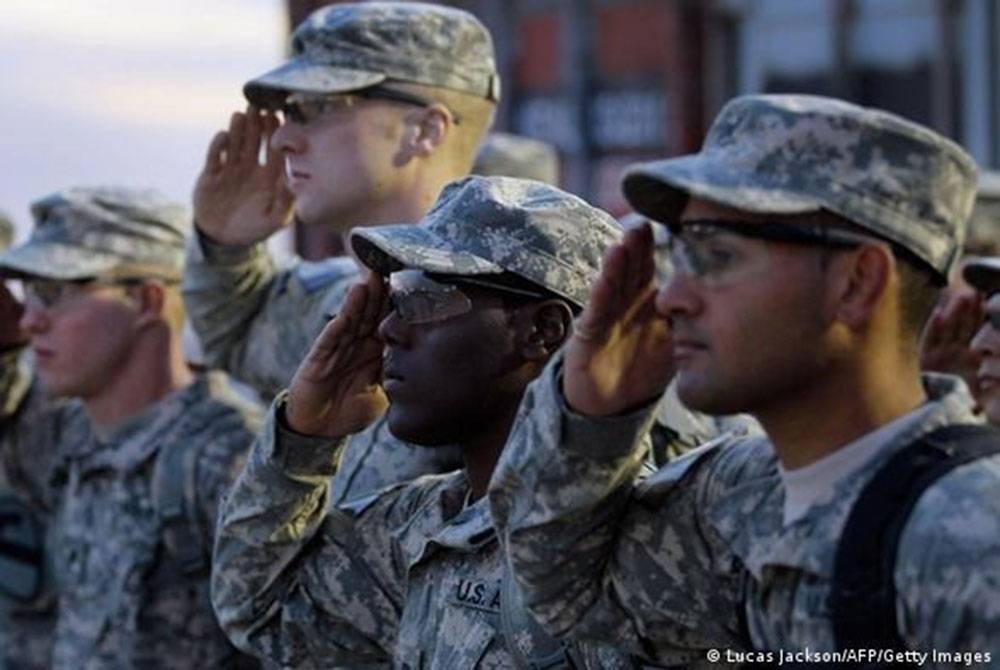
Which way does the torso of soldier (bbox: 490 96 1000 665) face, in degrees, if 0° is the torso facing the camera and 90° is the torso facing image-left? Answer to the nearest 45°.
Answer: approximately 45°

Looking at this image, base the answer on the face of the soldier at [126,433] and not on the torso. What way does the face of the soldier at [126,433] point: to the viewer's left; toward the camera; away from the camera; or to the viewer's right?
to the viewer's left

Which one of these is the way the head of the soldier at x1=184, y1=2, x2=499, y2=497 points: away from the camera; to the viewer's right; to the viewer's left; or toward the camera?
to the viewer's left
